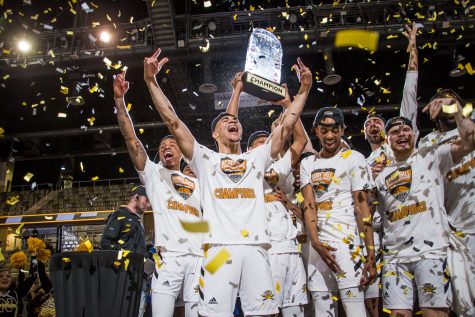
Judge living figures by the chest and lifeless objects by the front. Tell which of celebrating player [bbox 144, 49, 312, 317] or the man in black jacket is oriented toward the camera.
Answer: the celebrating player

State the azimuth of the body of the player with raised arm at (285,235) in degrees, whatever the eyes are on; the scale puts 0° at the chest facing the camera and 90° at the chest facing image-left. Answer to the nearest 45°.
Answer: approximately 45°

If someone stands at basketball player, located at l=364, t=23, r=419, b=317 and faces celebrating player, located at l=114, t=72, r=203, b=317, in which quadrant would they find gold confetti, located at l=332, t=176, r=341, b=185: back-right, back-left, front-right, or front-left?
front-left

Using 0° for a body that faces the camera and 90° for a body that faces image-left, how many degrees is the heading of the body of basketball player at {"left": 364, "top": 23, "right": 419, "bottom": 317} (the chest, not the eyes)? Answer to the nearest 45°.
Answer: approximately 45°

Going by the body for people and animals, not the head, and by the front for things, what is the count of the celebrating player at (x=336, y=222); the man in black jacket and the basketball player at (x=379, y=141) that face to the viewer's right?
1

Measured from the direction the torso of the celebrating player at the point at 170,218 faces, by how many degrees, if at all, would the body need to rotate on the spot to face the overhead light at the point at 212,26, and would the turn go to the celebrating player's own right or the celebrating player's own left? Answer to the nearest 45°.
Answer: approximately 135° to the celebrating player's own left

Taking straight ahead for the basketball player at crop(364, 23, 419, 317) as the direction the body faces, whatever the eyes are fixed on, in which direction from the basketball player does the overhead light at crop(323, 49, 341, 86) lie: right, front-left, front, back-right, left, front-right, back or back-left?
back-right

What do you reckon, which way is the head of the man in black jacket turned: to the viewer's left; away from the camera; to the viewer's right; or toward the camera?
to the viewer's right

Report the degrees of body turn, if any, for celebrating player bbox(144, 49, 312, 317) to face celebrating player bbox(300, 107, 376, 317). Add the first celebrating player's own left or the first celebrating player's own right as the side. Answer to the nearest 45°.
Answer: approximately 135° to the first celebrating player's own left

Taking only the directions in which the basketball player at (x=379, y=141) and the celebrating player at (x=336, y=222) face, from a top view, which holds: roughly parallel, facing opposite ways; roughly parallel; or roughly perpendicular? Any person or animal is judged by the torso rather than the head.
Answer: roughly parallel

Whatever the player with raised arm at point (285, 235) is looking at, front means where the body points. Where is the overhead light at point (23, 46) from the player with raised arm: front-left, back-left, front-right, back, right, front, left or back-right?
right

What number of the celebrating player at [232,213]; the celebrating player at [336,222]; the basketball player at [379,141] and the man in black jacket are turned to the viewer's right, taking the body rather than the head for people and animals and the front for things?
1

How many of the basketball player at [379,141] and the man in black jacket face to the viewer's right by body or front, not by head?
1

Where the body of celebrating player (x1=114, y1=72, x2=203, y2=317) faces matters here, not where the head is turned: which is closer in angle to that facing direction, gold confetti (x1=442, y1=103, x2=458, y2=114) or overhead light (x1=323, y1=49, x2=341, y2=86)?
the gold confetti

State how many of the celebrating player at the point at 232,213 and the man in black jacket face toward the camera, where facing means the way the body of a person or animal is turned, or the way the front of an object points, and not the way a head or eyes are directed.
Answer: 1

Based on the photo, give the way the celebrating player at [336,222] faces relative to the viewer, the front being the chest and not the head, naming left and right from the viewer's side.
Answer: facing the viewer and to the left of the viewer

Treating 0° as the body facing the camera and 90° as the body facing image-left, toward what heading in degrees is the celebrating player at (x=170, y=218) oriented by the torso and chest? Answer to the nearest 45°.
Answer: approximately 315°
